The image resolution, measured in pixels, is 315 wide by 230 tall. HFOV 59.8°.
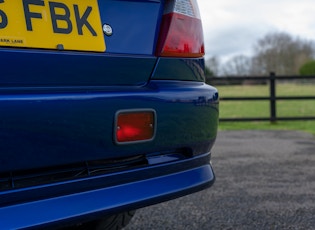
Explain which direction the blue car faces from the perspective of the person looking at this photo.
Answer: facing away from the viewer and to the left of the viewer
